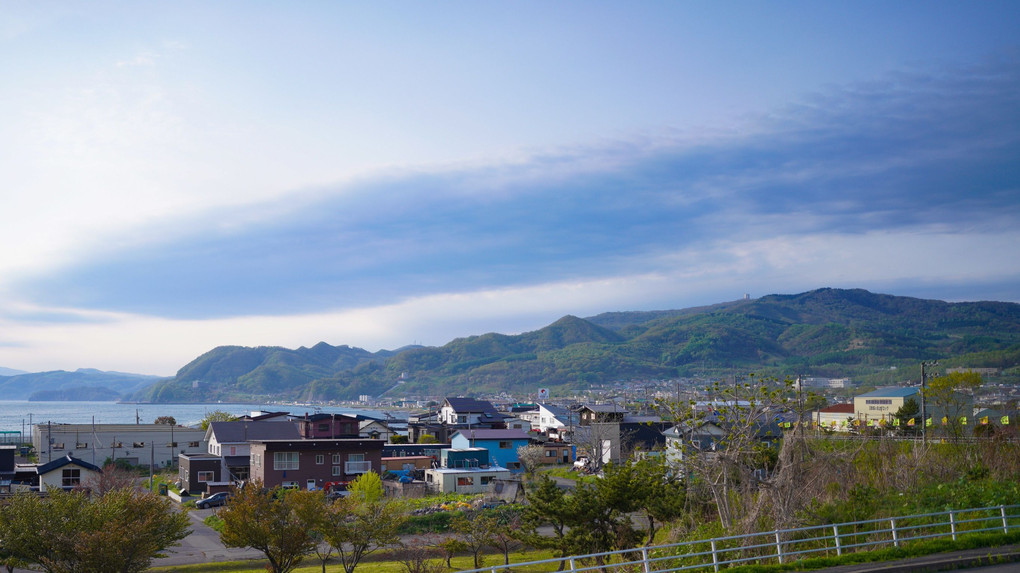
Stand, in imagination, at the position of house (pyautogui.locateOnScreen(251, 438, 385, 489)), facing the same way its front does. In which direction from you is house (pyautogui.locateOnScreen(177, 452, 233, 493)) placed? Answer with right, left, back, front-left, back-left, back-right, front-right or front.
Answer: back-right

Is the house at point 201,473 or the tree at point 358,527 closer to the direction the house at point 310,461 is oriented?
the tree

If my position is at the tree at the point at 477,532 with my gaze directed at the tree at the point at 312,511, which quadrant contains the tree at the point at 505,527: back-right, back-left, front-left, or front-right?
back-right

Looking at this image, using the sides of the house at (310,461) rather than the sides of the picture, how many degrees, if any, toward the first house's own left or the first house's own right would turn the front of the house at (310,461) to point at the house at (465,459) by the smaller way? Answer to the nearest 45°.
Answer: approximately 135° to the first house's own left

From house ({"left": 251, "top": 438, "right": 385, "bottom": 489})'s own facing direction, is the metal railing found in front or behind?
in front

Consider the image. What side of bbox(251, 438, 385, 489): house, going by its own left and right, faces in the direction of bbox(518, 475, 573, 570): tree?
front

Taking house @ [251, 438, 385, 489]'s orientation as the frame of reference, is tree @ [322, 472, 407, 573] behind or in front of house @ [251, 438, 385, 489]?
in front

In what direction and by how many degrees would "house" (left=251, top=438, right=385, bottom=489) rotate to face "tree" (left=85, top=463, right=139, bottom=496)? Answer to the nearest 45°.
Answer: approximately 90° to its right

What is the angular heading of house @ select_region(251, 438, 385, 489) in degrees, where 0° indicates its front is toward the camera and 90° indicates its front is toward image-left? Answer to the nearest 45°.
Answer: approximately 0°

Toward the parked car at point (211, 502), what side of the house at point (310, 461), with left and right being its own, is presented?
right

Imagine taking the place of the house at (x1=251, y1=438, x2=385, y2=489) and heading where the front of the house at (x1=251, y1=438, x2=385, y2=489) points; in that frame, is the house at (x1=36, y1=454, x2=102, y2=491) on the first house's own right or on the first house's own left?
on the first house's own right

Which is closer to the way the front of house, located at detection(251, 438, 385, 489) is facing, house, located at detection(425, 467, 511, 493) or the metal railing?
the metal railing

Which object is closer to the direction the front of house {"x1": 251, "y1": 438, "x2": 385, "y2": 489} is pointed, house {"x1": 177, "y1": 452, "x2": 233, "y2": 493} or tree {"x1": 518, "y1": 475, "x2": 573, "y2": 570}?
the tree
